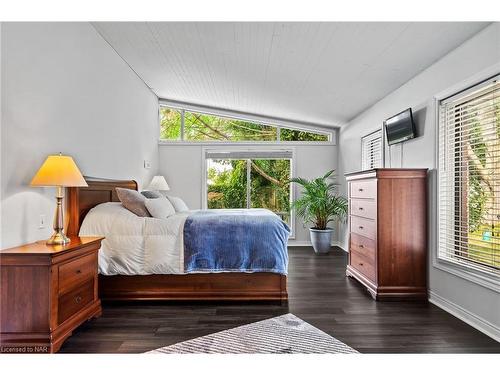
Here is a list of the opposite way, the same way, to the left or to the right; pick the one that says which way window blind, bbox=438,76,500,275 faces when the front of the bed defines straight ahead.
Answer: the opposite way

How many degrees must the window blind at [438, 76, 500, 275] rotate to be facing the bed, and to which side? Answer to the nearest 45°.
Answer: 0° — it already faces it

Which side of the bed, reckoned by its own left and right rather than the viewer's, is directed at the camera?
right

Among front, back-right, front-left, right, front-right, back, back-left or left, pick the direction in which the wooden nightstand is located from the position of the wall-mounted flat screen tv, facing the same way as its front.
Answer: front

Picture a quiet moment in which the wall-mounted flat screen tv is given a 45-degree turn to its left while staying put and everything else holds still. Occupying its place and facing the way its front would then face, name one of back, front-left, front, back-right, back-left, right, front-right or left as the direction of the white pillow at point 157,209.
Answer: front-right

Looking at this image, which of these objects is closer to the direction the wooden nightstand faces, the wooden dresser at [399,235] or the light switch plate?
the wooden dresser

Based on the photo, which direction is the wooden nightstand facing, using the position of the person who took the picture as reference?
facing the viewer and to the right of the viewer

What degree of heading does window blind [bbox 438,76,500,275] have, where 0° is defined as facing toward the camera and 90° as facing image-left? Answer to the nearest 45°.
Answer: approximately 45°

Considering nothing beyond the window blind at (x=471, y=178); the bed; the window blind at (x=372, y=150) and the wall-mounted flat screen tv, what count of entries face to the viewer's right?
1

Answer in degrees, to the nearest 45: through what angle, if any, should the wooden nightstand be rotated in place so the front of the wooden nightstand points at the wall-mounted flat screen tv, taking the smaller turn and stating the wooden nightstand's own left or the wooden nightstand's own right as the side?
approximately 45° to the wooden nightstand's own left

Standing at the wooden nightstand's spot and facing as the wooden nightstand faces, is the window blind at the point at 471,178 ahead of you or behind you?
ahead

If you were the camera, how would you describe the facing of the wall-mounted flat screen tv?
facing the viewer and to the left of the viewer

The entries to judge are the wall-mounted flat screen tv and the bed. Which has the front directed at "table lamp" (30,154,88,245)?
the wall-mounted flat screen tv

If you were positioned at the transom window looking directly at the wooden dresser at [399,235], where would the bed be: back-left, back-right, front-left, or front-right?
front-right

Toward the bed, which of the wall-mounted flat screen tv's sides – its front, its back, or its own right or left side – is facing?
front

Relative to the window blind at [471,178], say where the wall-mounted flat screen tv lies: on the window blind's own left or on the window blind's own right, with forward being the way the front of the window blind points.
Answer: on the window blind's own right

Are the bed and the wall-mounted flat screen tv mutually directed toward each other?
yes
